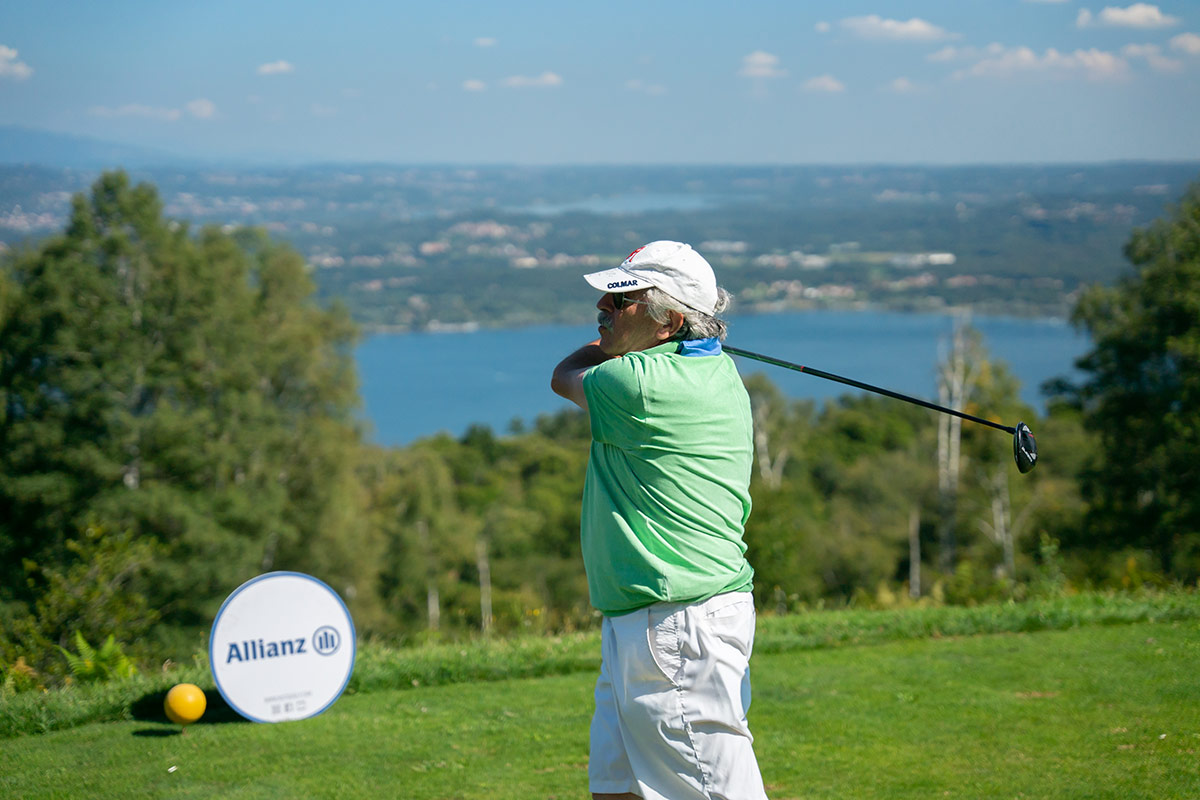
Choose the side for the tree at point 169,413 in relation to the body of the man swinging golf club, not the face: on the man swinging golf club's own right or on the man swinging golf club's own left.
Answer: on the man swinging golf club's own right

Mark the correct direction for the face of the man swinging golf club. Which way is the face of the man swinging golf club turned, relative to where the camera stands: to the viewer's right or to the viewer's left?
to the viewer's left

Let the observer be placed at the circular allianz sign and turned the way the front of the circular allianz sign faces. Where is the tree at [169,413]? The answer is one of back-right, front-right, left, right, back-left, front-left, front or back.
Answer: back

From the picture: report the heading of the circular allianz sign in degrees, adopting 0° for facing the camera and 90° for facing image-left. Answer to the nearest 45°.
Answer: approximately 0°

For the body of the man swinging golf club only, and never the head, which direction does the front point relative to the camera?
to the viewer's left

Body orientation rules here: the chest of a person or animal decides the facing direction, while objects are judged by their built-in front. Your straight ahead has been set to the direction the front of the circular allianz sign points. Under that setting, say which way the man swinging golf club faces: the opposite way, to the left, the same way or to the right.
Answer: to the right

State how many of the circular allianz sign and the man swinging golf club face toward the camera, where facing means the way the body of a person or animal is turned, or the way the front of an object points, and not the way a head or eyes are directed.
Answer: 1
